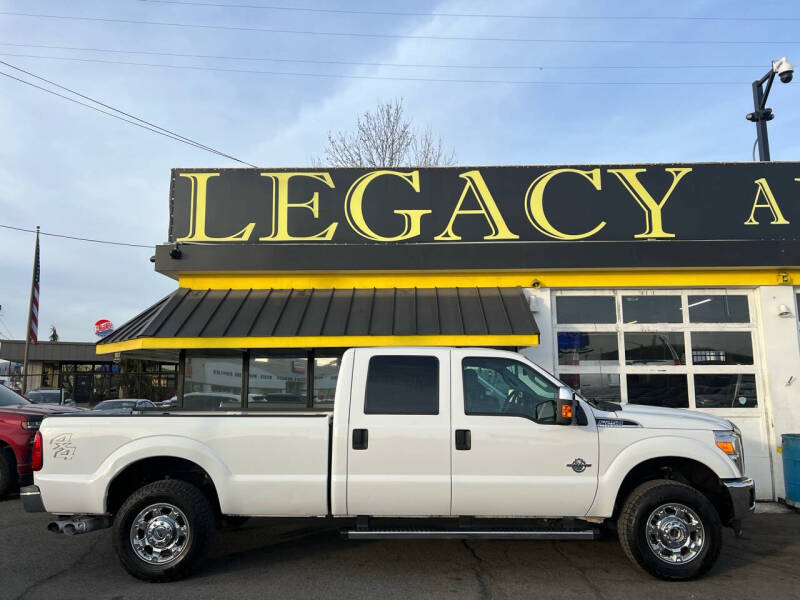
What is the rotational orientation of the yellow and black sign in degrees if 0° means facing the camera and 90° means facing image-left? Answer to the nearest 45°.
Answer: approximately 0°

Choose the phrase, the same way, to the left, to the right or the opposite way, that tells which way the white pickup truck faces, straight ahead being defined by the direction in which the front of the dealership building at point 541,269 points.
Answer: to the left

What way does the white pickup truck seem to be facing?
to the viewer's right

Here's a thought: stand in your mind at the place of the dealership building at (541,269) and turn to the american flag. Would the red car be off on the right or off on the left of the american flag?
left

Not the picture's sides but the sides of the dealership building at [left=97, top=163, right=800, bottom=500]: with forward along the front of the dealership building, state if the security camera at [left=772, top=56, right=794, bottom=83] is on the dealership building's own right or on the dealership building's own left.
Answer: on the dealership building's own left

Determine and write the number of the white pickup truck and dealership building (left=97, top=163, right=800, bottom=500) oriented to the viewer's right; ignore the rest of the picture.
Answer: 1

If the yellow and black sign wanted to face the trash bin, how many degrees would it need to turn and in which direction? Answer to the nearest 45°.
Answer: approximately 90° to its left

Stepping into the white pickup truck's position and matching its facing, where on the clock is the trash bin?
The trash bin is roughly at 11 o'clock from the white pickup truck.
